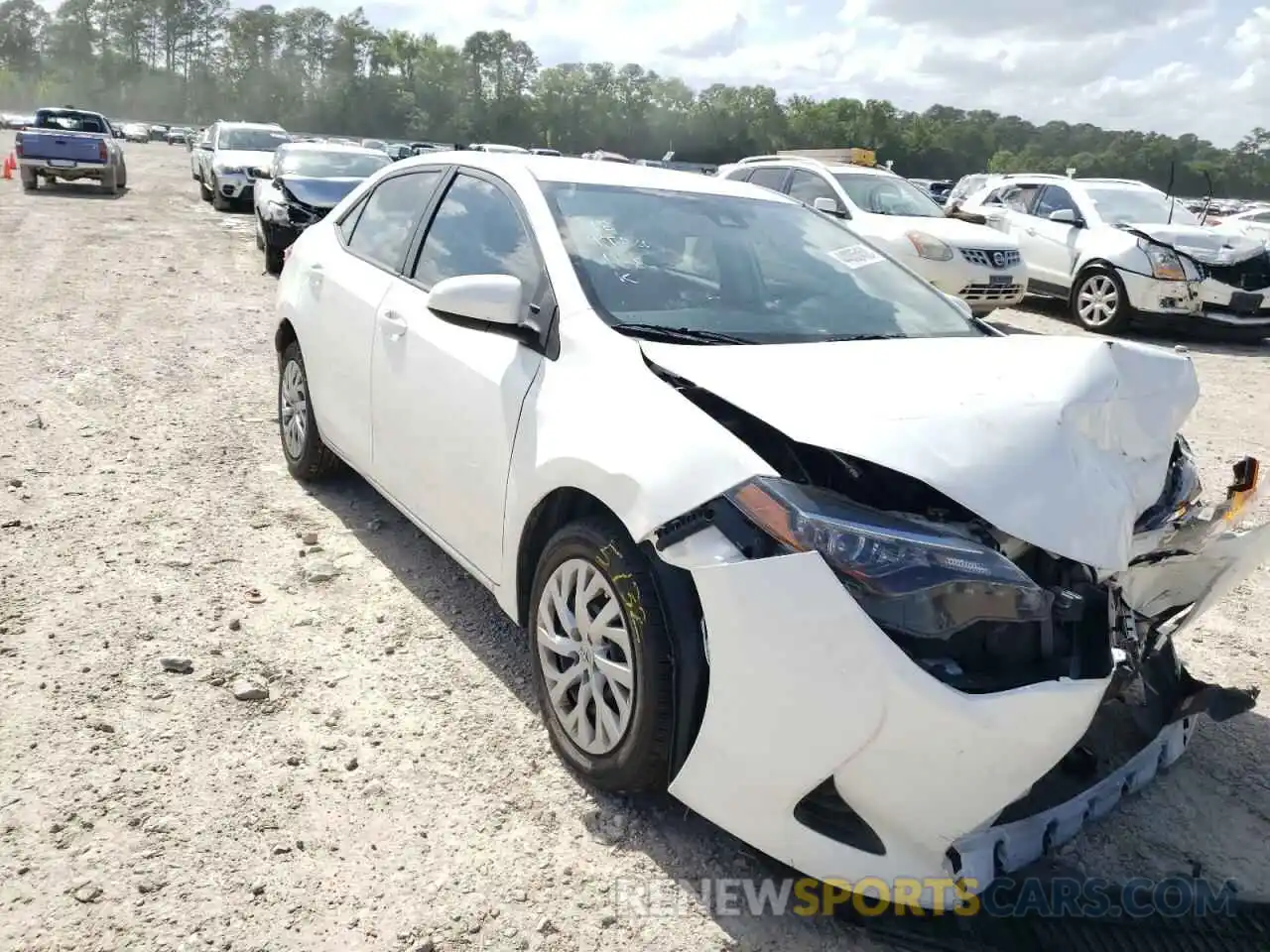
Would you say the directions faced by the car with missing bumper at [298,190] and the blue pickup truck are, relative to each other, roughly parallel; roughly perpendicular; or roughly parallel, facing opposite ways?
roughly parallel, facing opposite ways

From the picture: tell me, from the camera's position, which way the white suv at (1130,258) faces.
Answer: facing the viewer and to the right of the viewer

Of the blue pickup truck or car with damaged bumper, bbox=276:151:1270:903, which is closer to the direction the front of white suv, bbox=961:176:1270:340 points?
the car with damaged bumper

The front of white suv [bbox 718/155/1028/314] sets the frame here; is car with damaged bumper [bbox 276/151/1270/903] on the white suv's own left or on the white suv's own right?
on the white suv's own right

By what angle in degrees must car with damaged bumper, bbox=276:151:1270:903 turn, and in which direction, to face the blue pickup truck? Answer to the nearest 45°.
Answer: approximately 180°

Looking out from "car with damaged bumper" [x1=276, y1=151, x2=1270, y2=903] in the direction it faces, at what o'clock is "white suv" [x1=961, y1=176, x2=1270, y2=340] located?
The white suv is roughly at 8 o'clock from the car with damaged bumper.

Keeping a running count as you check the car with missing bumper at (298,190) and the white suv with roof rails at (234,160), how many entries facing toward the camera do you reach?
2

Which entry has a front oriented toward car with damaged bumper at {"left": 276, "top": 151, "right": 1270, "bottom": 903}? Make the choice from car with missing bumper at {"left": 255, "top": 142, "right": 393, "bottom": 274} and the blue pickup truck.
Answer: car with missing bumper at {"left": 255, "top": 142, "right": 393, "bottom": 274}

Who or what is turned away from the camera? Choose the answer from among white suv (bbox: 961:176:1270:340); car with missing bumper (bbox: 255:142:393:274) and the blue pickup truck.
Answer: the blue pickup truck

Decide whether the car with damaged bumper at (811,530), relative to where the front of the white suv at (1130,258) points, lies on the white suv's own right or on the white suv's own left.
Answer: on the white suv's own right

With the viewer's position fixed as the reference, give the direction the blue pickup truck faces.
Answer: facing away from the viewer

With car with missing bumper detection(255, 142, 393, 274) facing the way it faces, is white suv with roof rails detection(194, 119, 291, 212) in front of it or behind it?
behind

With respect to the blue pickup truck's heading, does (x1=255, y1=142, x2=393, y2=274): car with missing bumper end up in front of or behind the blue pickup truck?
behind

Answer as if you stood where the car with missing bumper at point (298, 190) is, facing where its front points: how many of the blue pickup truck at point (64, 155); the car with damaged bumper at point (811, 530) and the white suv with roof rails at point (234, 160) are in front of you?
1

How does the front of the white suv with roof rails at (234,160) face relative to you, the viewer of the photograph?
facing the viewer
